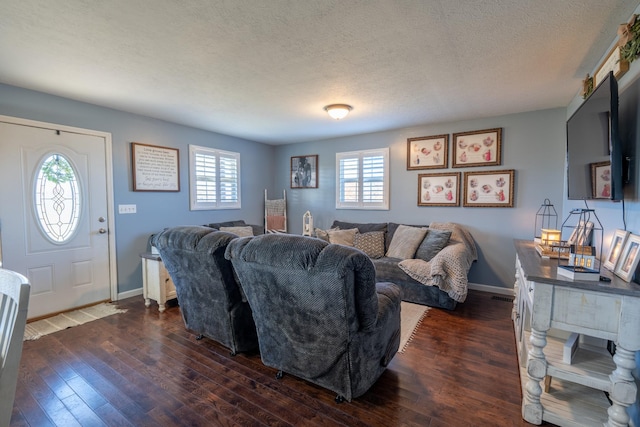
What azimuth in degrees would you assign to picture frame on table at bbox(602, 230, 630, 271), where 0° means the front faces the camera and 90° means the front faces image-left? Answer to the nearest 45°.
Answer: approximately 45°

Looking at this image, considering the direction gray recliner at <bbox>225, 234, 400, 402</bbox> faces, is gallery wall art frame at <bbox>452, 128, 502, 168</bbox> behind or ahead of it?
ahead

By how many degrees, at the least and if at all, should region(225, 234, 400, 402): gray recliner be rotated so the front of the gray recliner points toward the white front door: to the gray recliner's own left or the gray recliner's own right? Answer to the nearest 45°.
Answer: approximately 90° to the gray recliner's own left

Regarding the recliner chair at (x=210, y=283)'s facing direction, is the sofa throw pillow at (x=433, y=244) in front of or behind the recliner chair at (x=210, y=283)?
in front

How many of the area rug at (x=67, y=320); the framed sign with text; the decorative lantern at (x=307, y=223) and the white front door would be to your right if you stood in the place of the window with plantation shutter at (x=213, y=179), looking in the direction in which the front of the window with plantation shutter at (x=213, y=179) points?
3

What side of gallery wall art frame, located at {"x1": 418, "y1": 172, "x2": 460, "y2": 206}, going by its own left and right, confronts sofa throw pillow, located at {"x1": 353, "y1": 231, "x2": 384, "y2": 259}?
right

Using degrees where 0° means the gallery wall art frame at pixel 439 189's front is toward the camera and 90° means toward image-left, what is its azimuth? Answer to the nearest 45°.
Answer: approximately 0°

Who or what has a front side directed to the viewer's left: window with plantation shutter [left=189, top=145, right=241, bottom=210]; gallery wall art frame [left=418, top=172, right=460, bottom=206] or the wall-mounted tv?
the wall-mounted tv

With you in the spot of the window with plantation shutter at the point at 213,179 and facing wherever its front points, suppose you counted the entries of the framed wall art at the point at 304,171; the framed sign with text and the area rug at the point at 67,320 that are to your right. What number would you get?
2

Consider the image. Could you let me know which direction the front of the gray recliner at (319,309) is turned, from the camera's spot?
facing away from the viewer and to the right of the viewer

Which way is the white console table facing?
to the viewer's left

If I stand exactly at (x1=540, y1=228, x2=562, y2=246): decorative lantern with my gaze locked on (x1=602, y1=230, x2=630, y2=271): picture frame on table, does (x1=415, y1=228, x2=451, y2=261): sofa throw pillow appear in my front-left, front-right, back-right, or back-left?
back-right

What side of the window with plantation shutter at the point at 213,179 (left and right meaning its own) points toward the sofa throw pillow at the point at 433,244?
front

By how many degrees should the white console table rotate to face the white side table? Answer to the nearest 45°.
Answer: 0° — it already faces it

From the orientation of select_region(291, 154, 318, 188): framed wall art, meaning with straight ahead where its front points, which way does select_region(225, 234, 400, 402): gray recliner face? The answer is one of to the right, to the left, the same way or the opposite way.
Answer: the opposite way

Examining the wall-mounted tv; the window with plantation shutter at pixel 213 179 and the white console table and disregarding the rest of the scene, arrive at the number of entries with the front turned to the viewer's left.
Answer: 2
